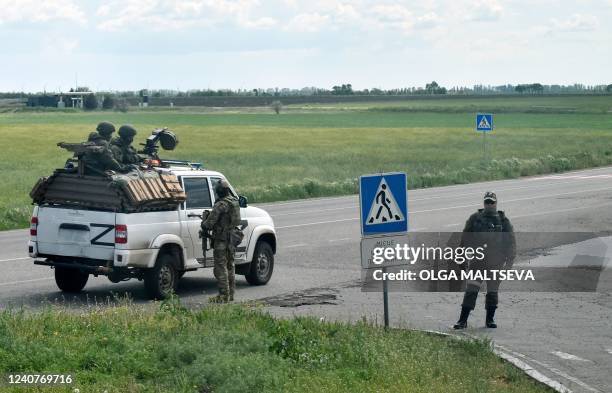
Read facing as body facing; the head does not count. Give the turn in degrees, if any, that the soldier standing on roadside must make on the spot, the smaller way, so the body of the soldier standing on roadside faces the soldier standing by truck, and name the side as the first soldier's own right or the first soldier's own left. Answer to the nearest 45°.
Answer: approximately 90° to the first soldier's own right

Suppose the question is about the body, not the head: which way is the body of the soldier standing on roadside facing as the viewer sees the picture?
toward the camera

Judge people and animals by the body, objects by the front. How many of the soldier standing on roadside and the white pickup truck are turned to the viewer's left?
0

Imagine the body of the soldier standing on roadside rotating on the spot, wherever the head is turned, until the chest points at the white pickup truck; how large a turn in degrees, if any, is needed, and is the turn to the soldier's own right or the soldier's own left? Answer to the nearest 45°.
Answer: approximately 90° to the soldier's own right

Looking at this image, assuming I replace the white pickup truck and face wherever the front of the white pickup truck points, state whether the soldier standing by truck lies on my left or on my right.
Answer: on my right

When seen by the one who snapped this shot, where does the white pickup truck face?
facing away from the viewer and to the right of the viewer

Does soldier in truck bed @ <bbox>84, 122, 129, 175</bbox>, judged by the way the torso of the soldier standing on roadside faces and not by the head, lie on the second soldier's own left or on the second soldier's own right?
on the second soldier's own right

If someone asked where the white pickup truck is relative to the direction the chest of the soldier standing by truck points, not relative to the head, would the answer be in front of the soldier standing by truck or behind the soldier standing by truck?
in front
